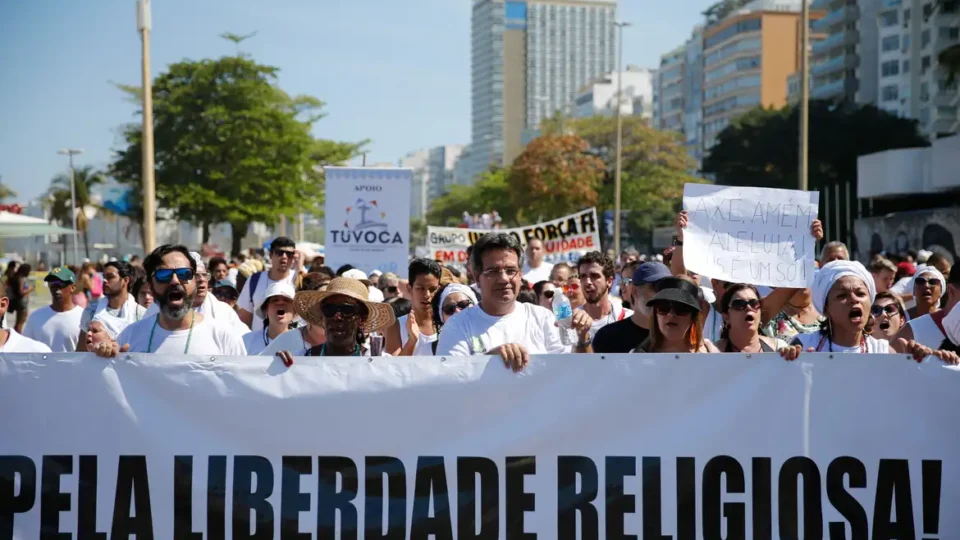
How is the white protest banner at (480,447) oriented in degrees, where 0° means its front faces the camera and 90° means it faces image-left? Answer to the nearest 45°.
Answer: approximately 0°

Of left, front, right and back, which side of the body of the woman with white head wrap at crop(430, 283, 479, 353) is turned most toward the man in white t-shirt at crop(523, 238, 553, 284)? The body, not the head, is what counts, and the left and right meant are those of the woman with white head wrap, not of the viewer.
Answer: back

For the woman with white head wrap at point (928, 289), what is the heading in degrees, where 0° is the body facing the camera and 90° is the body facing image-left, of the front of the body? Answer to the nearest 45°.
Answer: approximately 45°

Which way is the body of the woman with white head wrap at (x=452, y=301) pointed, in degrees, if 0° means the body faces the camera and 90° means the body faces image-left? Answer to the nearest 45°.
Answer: approximately 0°

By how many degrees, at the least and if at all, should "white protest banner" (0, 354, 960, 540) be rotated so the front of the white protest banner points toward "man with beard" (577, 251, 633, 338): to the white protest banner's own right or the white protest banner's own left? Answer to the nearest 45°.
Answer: approximately 180°

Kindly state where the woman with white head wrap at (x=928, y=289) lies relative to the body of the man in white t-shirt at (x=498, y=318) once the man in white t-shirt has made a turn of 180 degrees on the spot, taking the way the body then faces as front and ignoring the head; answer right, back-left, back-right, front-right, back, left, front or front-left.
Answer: front-right

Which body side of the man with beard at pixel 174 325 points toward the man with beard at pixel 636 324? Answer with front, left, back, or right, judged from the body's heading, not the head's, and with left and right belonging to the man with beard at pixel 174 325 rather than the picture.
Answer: left
